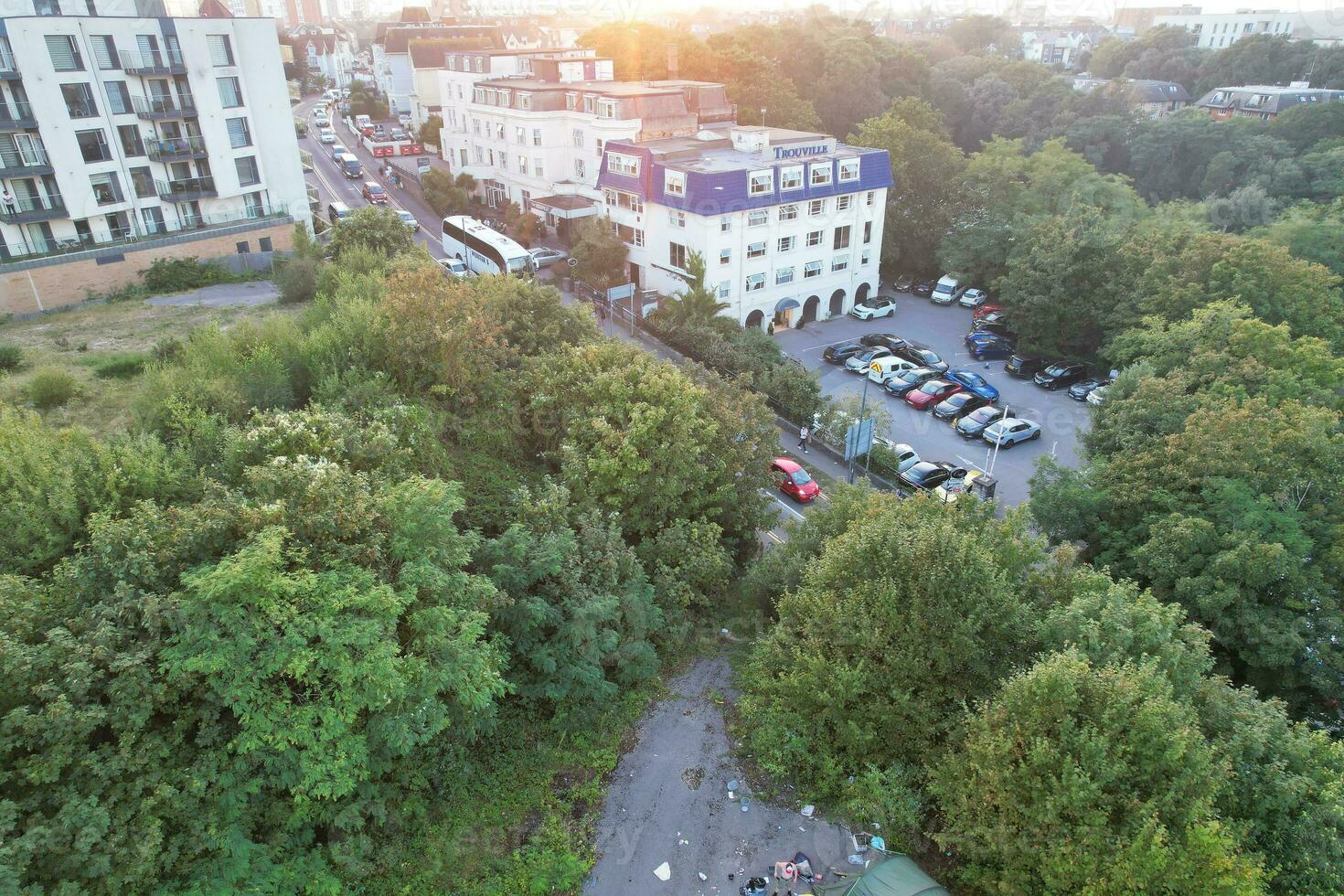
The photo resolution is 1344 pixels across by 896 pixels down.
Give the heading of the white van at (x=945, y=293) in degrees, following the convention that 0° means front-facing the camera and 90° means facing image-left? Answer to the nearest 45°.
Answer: approximately 45°

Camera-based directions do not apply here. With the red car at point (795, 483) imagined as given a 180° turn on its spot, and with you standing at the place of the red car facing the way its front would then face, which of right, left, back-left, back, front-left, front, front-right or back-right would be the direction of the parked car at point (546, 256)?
front

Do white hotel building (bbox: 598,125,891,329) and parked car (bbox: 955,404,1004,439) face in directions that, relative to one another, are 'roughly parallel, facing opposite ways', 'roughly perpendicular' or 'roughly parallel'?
roughly perpendicular

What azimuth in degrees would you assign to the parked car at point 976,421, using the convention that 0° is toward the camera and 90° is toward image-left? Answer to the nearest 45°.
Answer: approximately 45°

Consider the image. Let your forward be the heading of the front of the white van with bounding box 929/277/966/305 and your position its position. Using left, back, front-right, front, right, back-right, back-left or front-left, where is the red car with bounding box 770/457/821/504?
front-left
